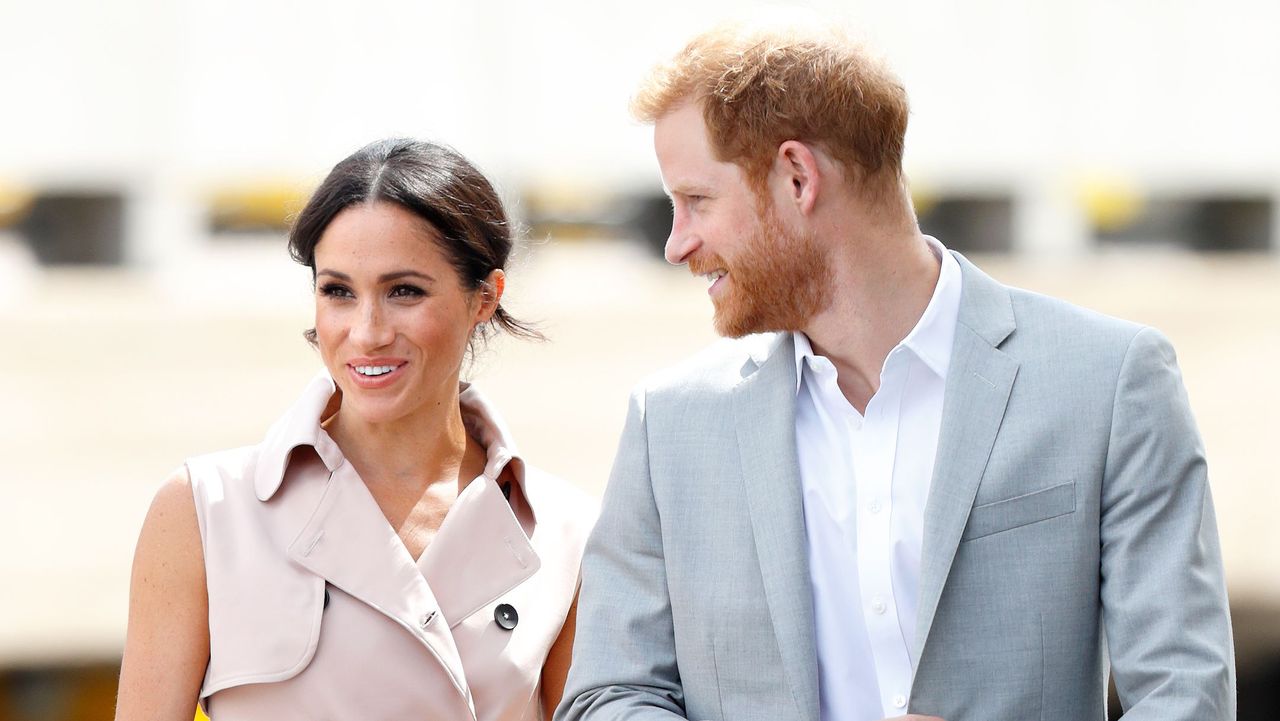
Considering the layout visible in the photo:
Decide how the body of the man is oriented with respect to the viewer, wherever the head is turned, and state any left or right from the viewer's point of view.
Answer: facing the viewer

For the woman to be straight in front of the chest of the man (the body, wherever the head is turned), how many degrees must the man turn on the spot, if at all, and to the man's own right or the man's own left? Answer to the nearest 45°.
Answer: approximately 90° to the man's own right

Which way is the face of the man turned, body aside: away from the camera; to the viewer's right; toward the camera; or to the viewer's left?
to the viewer's left
